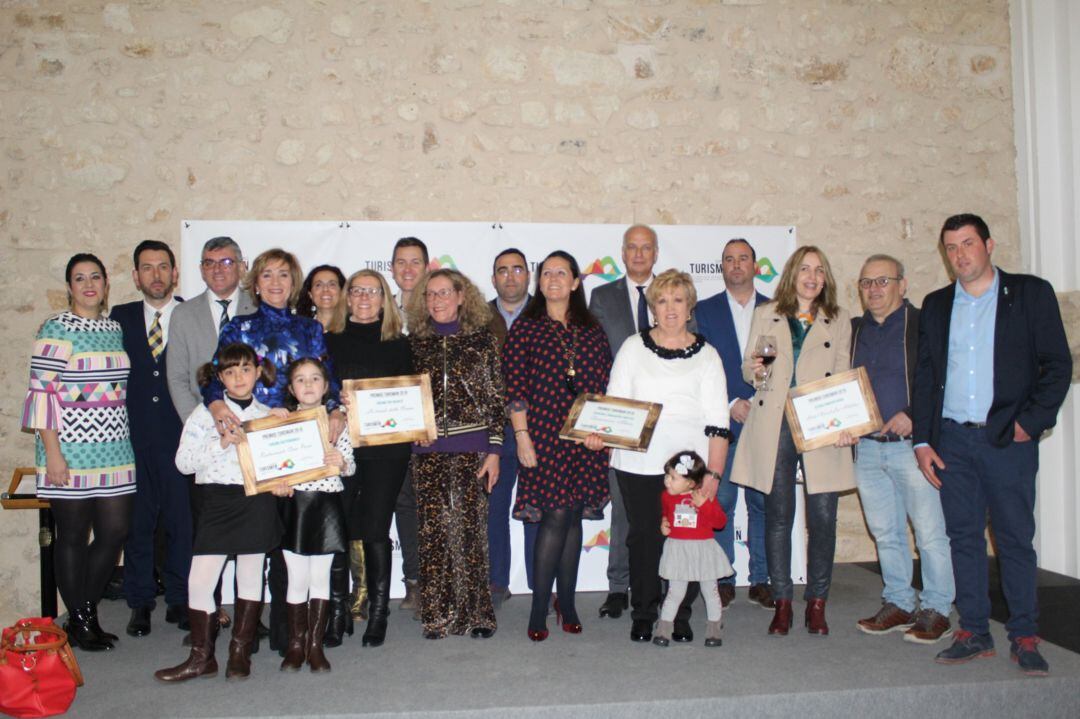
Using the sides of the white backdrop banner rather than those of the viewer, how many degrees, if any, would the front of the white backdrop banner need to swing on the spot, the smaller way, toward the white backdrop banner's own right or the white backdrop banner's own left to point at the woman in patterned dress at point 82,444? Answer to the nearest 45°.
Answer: approximately 45° to the white backdrop banner's own right

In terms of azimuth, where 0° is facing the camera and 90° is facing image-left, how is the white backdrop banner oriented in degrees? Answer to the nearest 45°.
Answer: approximately 0°

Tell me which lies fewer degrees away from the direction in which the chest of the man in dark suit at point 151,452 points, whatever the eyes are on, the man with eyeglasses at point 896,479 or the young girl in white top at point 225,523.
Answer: the young girl in white top

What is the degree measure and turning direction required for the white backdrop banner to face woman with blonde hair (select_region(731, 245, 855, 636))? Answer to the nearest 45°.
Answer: approximately 45° to its left

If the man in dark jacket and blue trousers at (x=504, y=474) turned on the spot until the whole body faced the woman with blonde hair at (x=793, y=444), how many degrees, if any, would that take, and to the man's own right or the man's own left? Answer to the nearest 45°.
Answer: approximately 90° to the man's own left

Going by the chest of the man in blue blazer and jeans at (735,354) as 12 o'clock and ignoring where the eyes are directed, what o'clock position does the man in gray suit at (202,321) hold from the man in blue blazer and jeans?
The man in gray suit is roughly at 2 o'clock from the man in blue blazer and jeans.
